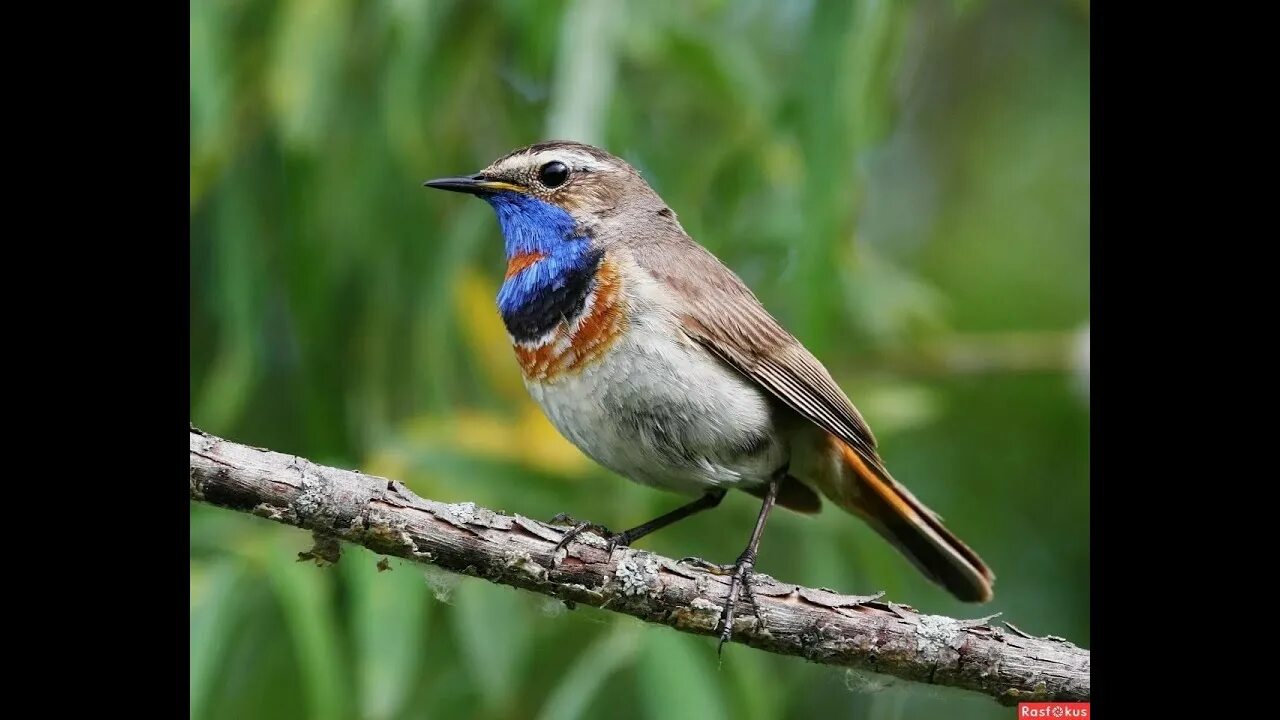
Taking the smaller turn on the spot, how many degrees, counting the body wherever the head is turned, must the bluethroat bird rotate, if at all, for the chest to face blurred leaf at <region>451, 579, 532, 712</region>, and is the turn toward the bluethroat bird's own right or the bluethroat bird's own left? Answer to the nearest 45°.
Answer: approximately 45° to the bluethroat bird's own right

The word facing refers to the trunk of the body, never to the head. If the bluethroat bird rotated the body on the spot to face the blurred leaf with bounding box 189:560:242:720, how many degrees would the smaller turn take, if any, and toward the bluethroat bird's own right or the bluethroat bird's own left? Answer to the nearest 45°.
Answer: approximately 45° to the bluethroat bird's own right

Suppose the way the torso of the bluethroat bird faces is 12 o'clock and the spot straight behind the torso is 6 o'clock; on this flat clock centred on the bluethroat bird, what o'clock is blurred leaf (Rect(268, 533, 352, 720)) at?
The blurred leaf is roughly at 1 o'clock from the bluethroat bird.

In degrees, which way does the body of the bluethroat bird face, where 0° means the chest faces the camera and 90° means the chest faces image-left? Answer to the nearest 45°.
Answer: approximately 90°
